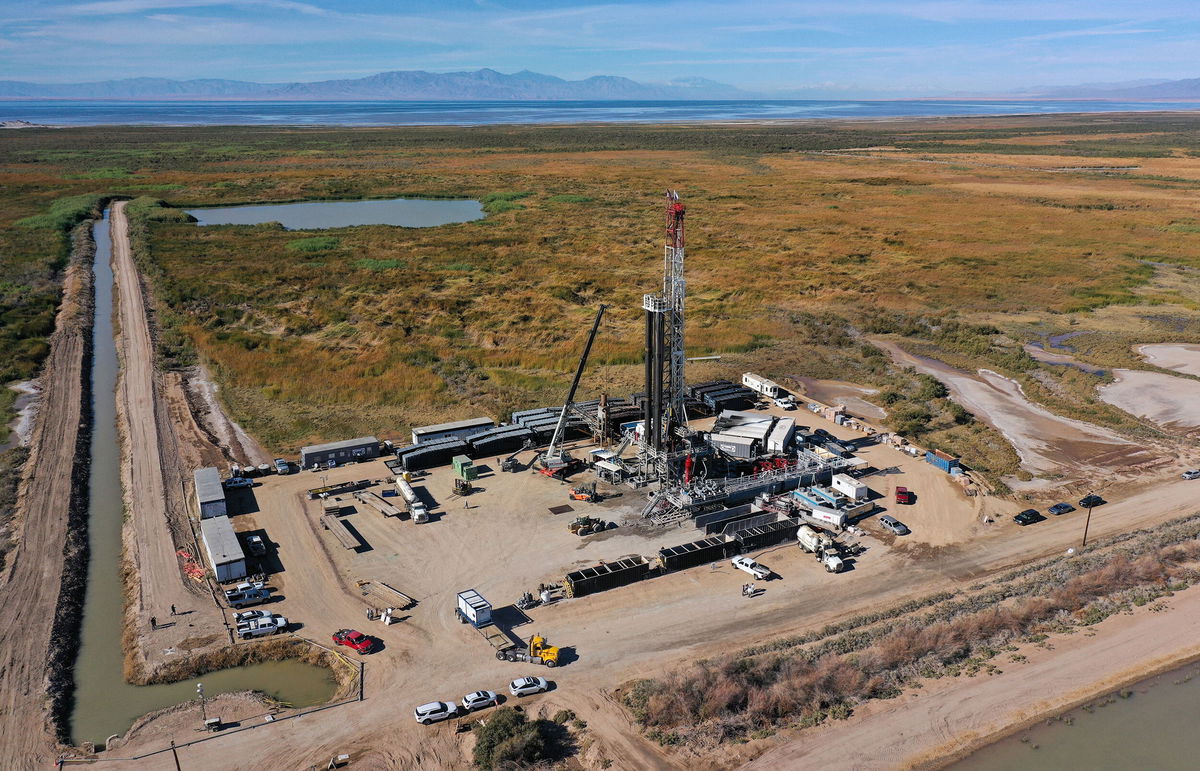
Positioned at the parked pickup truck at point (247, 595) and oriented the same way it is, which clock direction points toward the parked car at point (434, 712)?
the parked car at point (434, 712) is roughly at 2 o'clock from the parked pickup truck at point (247, 595).

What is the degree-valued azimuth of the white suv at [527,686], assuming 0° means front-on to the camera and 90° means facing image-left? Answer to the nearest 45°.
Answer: approximately 270°

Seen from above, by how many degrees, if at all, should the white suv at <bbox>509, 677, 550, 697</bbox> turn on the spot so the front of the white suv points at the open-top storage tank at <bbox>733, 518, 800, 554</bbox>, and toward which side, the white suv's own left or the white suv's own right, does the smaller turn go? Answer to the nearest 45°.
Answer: approximately 45° to the white suv's own left

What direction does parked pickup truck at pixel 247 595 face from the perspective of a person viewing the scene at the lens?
facing to the right of the viewer

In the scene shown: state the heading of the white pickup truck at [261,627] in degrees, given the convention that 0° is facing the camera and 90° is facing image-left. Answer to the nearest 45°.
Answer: approximately 270°

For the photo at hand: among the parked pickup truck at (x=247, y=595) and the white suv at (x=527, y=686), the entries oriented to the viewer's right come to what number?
2
